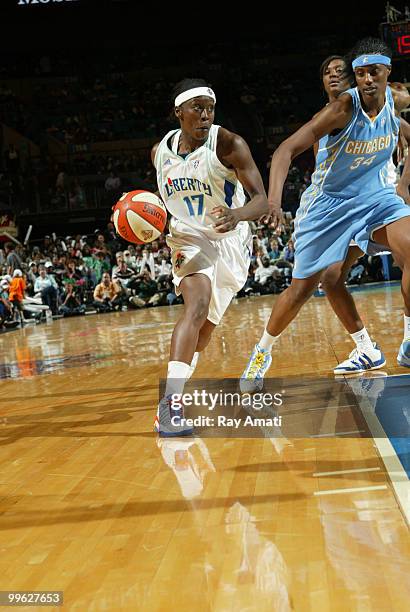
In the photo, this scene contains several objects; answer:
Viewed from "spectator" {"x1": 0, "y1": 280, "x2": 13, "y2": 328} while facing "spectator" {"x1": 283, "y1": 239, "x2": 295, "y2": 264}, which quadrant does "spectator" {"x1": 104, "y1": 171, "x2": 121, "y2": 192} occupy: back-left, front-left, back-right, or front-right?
front-left

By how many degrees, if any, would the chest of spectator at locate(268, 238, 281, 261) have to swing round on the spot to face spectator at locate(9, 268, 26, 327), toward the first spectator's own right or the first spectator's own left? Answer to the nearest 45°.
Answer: approximately 90° to the first spectator's own right

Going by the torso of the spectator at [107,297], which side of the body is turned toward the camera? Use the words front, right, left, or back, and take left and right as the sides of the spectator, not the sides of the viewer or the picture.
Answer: front

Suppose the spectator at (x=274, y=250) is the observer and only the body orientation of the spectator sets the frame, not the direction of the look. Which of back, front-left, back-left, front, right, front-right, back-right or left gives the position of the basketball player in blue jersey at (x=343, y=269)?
front

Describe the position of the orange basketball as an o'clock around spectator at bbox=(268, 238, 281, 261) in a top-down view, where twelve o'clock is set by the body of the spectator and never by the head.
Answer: The orange basketball is roughly at 12 o'clock from the spectator.

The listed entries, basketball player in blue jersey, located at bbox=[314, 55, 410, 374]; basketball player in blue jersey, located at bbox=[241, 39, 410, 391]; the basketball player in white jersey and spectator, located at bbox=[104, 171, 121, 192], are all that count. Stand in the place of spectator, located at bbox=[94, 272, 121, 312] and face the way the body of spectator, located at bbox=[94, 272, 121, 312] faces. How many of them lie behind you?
1

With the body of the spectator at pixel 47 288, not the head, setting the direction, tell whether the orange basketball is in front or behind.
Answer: in front

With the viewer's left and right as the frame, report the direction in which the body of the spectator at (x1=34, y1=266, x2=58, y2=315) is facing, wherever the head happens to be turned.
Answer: facing the viewer and to the right of the viewer

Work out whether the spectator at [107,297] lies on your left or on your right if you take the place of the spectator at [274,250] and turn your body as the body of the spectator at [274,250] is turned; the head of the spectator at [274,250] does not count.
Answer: on your right

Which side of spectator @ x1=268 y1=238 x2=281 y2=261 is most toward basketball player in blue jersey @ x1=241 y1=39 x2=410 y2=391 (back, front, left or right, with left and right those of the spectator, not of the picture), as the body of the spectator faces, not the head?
front

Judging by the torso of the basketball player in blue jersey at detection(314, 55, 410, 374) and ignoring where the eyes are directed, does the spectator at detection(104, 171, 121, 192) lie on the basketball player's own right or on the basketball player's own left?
on the basketball player's own right

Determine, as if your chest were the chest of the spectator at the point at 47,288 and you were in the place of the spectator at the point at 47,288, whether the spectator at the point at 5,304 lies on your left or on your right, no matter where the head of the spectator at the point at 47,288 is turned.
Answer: on your right

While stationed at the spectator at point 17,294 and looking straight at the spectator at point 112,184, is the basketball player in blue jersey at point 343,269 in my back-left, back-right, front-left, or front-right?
back-right

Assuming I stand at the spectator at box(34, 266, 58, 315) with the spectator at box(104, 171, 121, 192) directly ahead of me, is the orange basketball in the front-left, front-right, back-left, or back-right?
back-right
